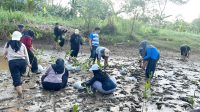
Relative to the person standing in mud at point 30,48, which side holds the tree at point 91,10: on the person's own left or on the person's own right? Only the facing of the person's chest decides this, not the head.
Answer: on the person's own left

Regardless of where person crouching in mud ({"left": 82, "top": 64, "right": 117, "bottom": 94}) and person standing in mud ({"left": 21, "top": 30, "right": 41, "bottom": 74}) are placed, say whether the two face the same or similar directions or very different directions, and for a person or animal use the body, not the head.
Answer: very different directions
